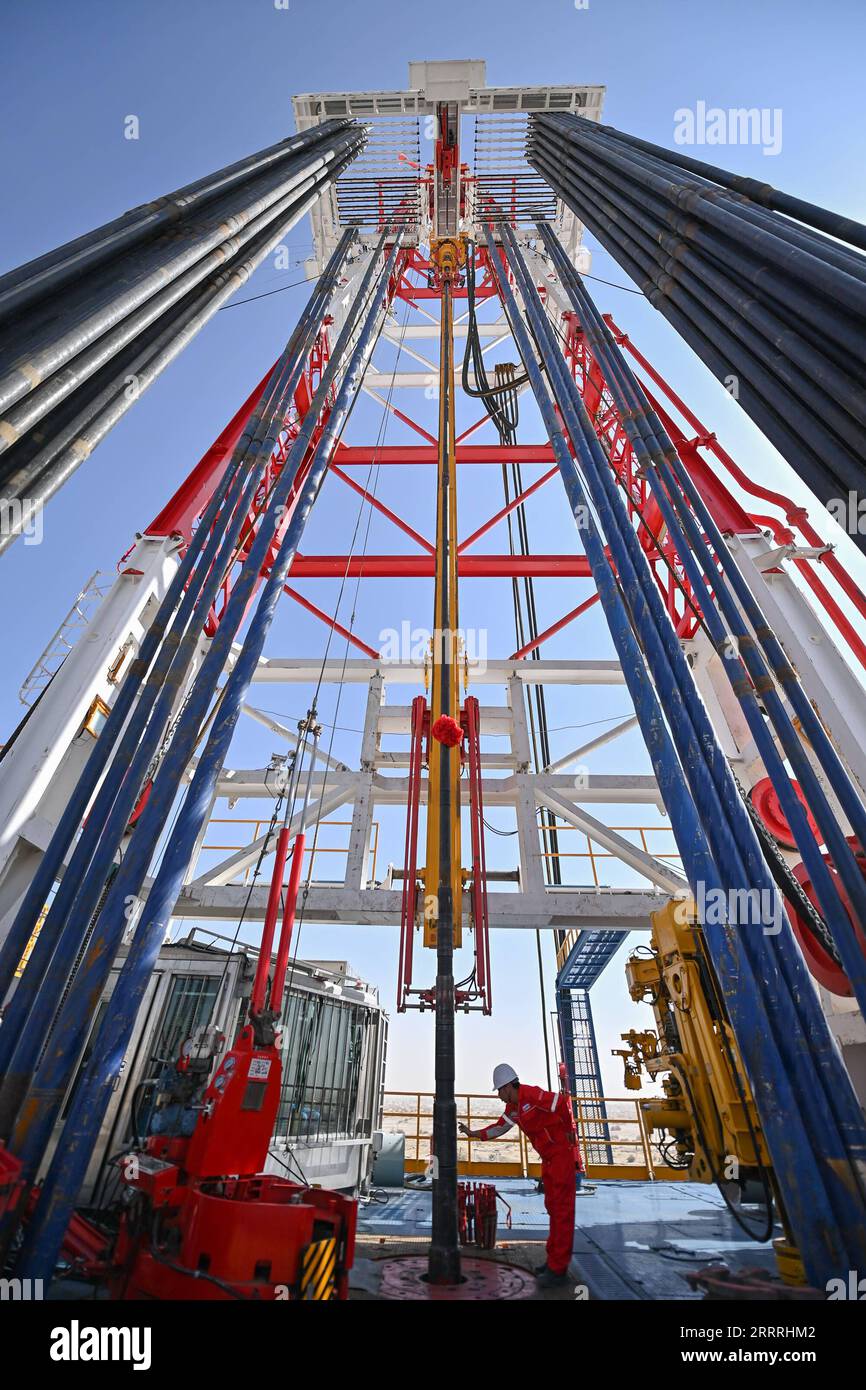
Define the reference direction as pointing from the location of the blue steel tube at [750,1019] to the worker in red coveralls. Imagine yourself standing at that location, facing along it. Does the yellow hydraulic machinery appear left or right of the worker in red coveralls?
right

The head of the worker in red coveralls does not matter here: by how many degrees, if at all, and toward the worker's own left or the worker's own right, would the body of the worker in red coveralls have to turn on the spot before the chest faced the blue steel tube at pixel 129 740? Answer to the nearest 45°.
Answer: approximately 45° to the worker's own left

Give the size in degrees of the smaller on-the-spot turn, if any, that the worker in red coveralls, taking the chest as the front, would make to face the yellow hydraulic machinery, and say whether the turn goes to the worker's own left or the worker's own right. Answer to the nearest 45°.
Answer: approximately 180°

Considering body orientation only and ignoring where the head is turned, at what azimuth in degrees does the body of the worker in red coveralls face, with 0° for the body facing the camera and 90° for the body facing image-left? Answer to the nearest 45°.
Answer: approximately 90°

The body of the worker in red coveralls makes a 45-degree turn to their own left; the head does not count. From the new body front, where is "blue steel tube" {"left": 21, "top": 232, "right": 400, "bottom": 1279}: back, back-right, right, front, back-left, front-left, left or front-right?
front

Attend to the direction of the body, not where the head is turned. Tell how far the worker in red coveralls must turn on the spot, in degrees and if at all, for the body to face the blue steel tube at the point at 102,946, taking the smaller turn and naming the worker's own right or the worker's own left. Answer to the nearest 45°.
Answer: approximately 45° to the worker's own left

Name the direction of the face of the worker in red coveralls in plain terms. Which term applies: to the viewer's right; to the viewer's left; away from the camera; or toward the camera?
to the viewer's left

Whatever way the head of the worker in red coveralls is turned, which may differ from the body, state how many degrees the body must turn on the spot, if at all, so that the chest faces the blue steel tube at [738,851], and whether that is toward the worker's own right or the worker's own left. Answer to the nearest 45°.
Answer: approximately 135° to the worker's own left

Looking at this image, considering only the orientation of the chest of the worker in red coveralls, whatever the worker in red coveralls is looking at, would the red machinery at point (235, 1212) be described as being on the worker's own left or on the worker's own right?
on the worker's own left
